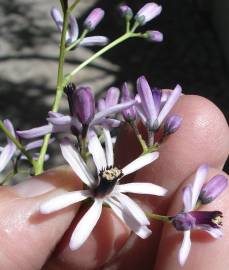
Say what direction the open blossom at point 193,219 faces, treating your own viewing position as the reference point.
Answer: facing to the right of the viewer

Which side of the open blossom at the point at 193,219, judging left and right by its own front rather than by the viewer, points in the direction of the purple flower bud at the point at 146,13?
left

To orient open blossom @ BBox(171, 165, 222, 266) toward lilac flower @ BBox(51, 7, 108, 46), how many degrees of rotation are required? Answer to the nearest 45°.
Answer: approximately 135° to its left
